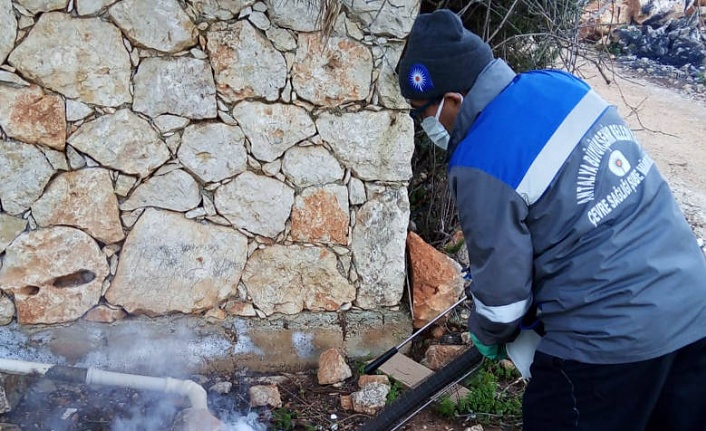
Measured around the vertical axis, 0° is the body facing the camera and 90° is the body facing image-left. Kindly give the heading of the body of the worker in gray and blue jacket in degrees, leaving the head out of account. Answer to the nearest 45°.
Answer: approximately 135°

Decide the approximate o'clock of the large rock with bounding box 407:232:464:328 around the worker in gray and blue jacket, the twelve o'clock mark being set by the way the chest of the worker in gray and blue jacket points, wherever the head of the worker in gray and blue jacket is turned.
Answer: The large rock is roughly at 1 o'clock from the worker in gray and blue jacket.

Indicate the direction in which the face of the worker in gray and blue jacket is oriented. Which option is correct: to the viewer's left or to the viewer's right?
to the viewer's left
